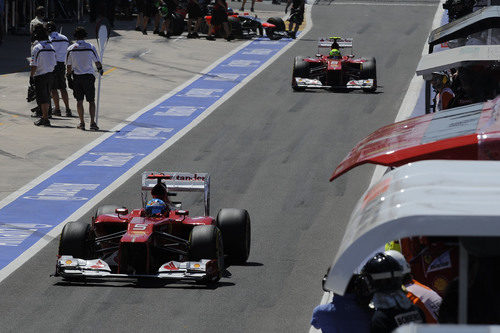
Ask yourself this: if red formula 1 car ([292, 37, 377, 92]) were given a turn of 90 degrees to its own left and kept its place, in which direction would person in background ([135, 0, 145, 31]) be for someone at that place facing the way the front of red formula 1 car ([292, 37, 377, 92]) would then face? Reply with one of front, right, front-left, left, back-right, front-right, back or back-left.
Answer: back-left

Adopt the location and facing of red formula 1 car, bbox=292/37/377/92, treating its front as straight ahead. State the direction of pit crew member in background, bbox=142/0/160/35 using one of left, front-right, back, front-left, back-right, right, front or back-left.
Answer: back-right

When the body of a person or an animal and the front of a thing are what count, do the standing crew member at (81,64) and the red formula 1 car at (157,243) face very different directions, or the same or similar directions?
very different directions

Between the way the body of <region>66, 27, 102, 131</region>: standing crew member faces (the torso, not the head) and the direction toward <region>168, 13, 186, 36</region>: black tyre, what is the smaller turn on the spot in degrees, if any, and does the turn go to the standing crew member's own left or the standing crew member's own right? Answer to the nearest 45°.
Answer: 0° — they already face it

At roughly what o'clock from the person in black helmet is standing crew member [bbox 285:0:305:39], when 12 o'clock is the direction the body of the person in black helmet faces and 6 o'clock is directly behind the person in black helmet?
The standing crew member is roughly at 1 o'clock from the person in black helmet.

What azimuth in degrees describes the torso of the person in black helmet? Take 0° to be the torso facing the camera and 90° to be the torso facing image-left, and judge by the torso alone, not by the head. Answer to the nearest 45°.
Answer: approximately 135°

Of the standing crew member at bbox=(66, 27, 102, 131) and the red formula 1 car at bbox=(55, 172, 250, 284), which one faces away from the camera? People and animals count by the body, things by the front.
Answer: the standing crew member

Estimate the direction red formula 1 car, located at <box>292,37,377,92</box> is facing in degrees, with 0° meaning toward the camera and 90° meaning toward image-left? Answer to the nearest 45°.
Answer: approximately 0°

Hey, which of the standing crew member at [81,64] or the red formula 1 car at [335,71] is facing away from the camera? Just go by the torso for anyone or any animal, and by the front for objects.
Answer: the standing crew member

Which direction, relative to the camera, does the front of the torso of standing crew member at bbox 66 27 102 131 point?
away from the camera
